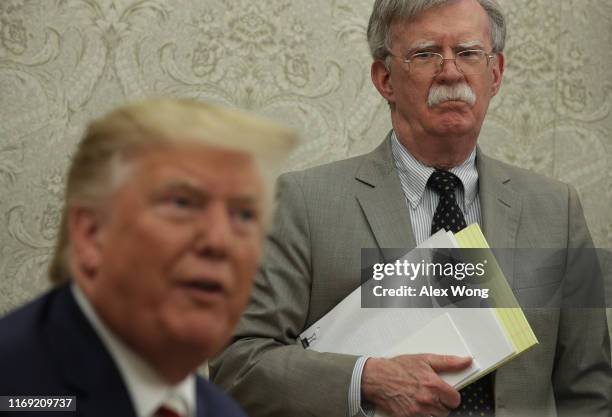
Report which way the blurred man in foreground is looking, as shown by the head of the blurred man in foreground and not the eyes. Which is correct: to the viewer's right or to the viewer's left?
to the viewer's right

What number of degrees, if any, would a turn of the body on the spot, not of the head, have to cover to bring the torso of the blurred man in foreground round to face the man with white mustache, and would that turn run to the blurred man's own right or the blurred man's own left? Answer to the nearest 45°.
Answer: approximately 90° to the blurred man's own left

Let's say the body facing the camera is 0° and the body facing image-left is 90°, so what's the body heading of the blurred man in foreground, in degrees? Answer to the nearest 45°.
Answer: approximately 315°

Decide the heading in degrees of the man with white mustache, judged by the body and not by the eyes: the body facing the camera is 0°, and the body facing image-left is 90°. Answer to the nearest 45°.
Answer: approximately 0°

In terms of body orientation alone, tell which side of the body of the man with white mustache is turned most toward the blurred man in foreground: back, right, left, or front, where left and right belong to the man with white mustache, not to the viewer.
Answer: front

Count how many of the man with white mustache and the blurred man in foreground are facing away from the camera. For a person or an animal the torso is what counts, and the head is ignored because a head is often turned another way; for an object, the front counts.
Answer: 0
